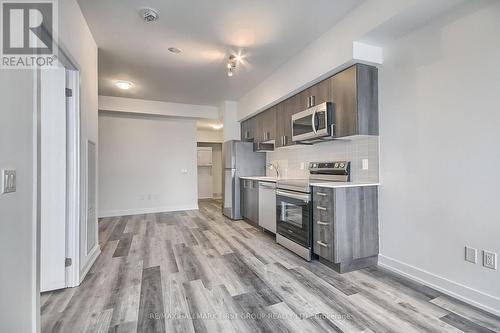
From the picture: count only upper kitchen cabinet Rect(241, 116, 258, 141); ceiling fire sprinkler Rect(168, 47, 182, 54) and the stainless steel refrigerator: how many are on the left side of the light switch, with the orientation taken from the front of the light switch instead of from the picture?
3

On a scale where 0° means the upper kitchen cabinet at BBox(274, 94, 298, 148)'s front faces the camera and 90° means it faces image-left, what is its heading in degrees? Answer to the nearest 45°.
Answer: approximately 45°

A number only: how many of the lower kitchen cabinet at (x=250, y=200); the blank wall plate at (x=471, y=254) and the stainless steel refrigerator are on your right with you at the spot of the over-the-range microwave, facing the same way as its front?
2

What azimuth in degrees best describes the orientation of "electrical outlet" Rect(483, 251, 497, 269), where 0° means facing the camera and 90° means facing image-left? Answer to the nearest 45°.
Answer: approximately 45°

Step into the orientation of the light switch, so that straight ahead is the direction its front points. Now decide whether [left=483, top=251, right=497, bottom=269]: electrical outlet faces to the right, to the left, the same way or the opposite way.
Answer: the opposite way

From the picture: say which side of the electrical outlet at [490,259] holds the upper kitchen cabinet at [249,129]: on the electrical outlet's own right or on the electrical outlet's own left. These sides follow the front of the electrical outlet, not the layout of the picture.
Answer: on the electrical outlet's own right

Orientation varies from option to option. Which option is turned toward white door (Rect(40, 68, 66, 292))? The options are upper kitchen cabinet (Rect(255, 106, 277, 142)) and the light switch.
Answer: the upper kitchen cabinet

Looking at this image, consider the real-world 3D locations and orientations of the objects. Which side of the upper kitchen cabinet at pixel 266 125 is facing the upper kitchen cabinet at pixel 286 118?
left

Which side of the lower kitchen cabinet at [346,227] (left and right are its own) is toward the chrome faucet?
right
